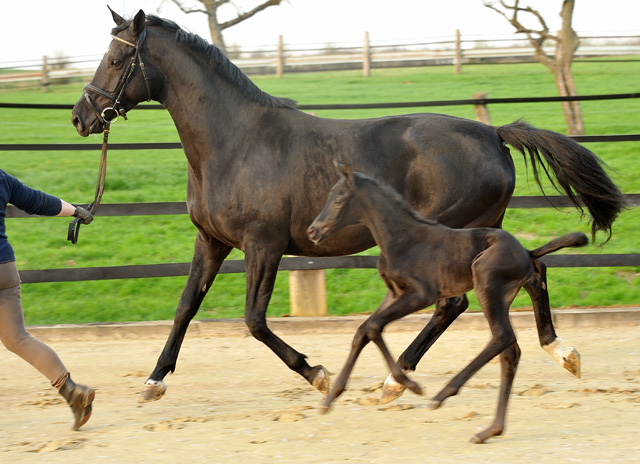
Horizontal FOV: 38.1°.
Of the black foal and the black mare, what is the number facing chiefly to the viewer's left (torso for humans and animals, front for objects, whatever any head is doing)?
2

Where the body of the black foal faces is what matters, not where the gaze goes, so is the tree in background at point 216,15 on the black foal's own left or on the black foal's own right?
on the black foal's own right

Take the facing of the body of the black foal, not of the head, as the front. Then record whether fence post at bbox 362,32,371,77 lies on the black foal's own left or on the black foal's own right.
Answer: on the black foal's own right

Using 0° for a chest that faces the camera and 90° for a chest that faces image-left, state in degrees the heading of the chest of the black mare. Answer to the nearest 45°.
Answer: approximately 90°

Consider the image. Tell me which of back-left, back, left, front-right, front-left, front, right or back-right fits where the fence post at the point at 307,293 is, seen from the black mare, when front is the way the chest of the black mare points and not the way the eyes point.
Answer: right

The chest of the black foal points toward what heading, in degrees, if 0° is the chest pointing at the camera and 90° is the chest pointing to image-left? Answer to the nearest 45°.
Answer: approximately 90°

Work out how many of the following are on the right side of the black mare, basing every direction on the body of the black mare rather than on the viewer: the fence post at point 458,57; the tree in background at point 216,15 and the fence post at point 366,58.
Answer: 3

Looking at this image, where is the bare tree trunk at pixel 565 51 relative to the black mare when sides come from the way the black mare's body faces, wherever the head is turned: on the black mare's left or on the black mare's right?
on the black mare's right

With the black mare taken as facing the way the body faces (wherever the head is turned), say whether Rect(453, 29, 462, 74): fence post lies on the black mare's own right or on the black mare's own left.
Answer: on the black mare's own right

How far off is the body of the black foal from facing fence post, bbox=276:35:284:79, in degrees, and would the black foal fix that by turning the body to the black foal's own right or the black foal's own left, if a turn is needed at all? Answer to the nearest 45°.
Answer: approximately 90° to the black foal's own right
